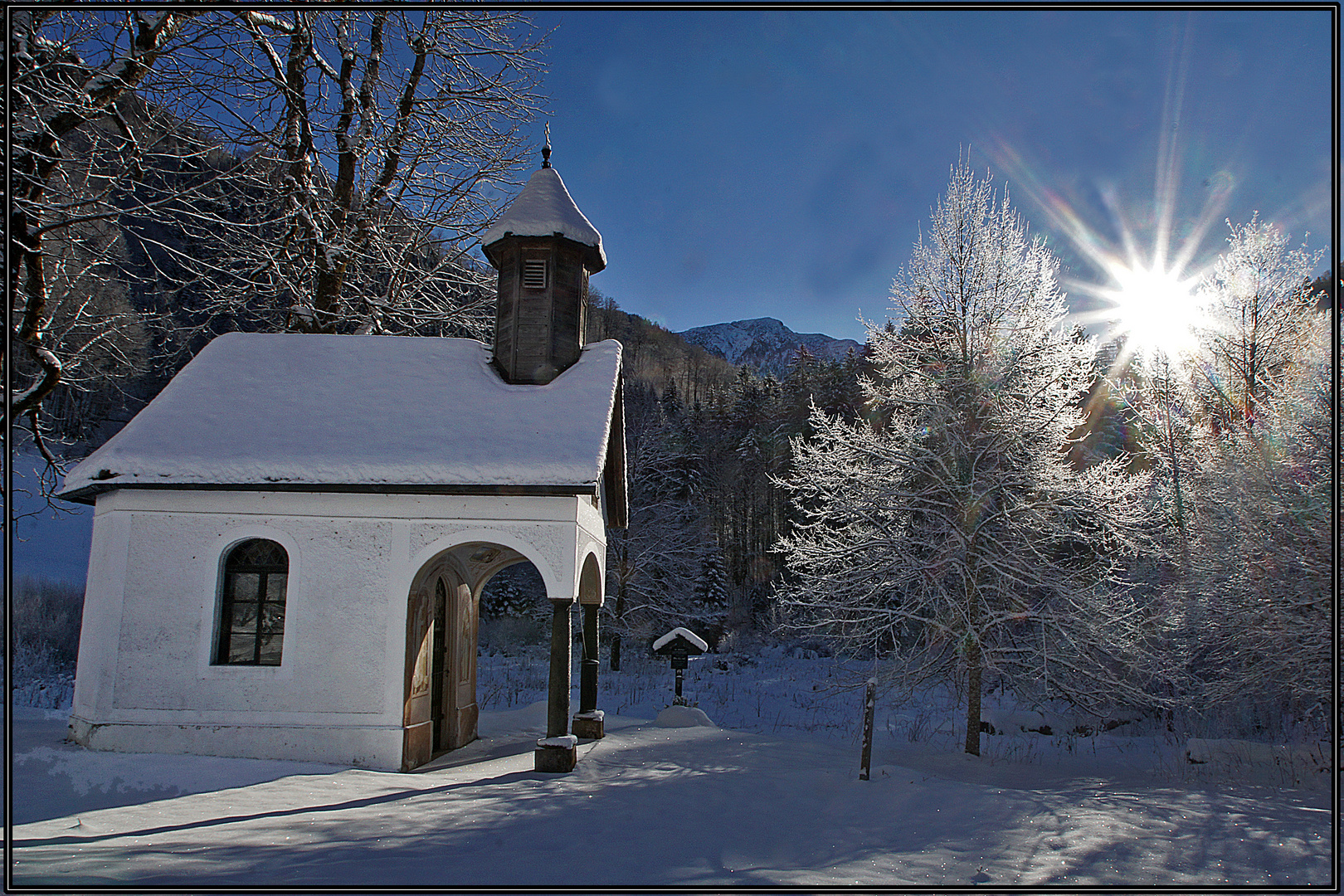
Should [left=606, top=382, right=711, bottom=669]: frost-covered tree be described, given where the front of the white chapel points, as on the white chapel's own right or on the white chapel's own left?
on the white chapel's own left

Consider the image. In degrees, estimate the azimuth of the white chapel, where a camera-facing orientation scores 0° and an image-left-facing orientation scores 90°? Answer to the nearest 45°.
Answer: approximately 270°

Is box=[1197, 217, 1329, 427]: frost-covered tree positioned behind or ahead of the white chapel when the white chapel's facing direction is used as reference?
ahead

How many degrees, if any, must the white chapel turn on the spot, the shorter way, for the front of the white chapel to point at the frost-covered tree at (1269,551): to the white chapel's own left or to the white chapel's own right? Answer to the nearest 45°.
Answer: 0° — it already faces it

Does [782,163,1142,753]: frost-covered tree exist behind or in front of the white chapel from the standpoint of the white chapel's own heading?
in front
